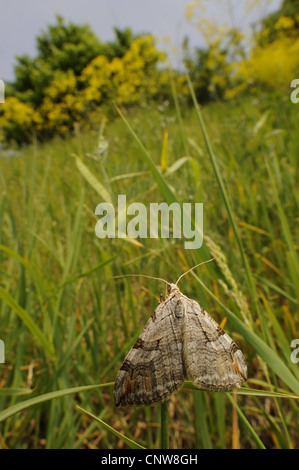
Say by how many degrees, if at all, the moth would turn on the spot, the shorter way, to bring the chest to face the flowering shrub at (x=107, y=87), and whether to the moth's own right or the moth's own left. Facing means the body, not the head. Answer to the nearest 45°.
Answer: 0° — it already faces it

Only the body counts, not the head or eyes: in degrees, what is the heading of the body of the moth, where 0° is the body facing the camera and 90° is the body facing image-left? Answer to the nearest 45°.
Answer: approximately 180°
